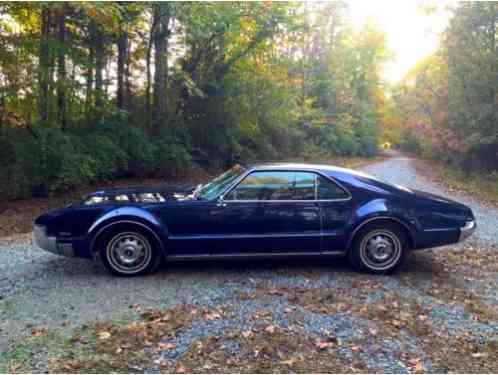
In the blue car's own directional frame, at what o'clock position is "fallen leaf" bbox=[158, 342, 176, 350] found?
The fallen leaf is roughly at 10 o'clock from the blue car.

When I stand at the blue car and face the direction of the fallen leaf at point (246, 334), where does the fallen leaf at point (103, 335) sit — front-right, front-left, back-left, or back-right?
front-right

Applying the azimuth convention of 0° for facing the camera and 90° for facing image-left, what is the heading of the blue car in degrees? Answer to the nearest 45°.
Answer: approximately 90°

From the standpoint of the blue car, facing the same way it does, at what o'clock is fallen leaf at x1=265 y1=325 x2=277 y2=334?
The fallen leaf is roughly at 9 o'clock from the blue car.

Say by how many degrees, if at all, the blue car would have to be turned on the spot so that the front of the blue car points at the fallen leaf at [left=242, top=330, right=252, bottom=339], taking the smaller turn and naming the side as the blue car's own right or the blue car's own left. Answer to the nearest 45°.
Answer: approximately 90° to the blue car's own left

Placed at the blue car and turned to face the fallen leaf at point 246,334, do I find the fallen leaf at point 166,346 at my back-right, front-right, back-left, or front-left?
front-right

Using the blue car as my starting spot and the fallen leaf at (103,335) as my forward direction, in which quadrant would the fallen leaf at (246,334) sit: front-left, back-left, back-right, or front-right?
front-left

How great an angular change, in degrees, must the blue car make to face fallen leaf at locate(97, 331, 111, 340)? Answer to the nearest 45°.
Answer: approximately 45° to its left
